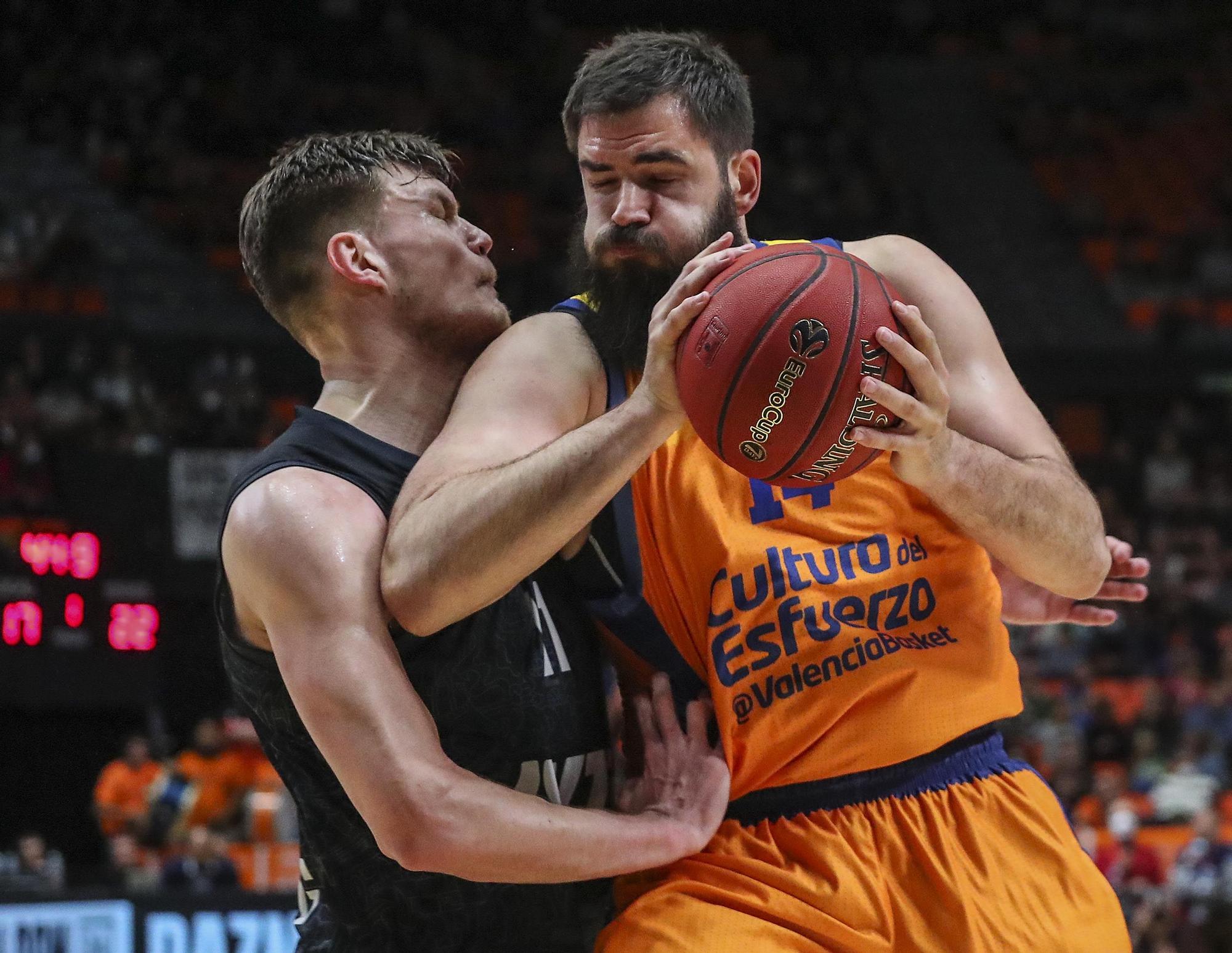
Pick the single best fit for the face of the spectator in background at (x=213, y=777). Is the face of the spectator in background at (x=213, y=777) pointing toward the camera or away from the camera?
toward the camera

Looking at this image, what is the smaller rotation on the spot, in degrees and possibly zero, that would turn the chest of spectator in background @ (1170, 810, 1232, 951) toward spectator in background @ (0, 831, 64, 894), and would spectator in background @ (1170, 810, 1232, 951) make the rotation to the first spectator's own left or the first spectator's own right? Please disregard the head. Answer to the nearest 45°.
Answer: approximately 90° to the first spectator's own right

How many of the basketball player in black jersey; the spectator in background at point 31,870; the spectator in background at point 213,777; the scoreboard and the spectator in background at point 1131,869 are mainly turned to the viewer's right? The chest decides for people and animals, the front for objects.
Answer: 1

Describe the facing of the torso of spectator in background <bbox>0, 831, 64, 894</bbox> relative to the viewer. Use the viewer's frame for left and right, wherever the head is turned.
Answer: facing the viewer

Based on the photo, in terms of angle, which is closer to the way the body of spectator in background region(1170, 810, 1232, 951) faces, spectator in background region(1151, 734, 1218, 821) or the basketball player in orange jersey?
the basketball player in orange jersey

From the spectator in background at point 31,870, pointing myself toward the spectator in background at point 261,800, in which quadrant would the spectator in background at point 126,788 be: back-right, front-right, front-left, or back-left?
front-left

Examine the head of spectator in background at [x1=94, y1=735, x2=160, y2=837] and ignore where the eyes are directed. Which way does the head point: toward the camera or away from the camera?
toward the camera

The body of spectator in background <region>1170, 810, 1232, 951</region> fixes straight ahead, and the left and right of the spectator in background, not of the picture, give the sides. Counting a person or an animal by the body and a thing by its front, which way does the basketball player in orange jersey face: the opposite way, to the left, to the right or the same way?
the same way

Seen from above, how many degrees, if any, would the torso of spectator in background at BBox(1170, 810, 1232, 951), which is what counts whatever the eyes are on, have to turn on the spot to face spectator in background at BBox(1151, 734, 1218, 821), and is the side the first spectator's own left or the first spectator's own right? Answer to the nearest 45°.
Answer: approximately 180°

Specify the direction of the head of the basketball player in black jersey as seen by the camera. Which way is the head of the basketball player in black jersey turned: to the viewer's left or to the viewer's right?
to the viewer's right

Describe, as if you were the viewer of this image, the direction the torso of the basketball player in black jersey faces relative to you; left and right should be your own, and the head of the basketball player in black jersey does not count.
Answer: facing to the right of the viewer

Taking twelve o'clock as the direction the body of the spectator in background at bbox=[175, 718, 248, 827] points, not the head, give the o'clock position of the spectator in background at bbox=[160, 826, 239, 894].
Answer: the spectator in background at bbox=[160, 826, 239, 894] is roughly at 12 o'clock from the spectator in background at bbox=[175, 718, 248, 827].

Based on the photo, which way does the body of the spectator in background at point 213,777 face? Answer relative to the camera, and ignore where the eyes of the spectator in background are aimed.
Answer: toward the camera

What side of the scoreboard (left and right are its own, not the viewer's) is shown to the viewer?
front

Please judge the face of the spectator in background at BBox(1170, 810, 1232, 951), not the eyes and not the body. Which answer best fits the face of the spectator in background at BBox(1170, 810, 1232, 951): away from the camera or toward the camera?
toward the camera

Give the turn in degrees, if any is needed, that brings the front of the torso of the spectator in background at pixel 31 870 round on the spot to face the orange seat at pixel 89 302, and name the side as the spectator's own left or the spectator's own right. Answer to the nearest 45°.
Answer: approximately 180°

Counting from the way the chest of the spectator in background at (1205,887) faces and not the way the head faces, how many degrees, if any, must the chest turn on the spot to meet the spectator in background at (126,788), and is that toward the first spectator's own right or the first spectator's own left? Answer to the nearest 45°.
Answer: approximately 90° to the first spectator's own right

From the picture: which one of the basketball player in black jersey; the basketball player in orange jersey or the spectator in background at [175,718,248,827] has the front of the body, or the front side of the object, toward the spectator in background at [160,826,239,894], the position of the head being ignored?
the spectator in background at [175,718,248,827]

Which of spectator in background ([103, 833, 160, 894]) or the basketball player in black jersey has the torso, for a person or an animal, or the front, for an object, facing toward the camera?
the spectator in background

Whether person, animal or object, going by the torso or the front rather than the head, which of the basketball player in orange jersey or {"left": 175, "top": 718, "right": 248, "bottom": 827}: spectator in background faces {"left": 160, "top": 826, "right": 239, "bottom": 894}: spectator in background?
{"left": 175, "top": 718, "right": 248, "bottom": 827}: spectator in background
